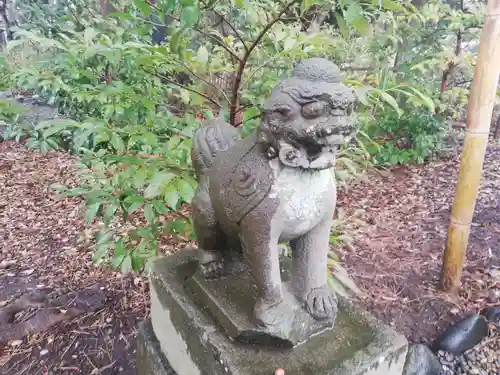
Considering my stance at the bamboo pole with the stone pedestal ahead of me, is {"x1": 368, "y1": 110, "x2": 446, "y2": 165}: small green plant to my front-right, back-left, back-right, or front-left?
back-right

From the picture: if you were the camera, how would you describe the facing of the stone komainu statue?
facing the viewer and to the right of the viewer

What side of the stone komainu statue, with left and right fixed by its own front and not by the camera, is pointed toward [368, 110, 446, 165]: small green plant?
left

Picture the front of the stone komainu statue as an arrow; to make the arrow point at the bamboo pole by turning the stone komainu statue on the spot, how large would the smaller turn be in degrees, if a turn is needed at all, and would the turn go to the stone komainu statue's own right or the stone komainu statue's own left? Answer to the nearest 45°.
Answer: approximately 90° to the stone komainu statue's own left
